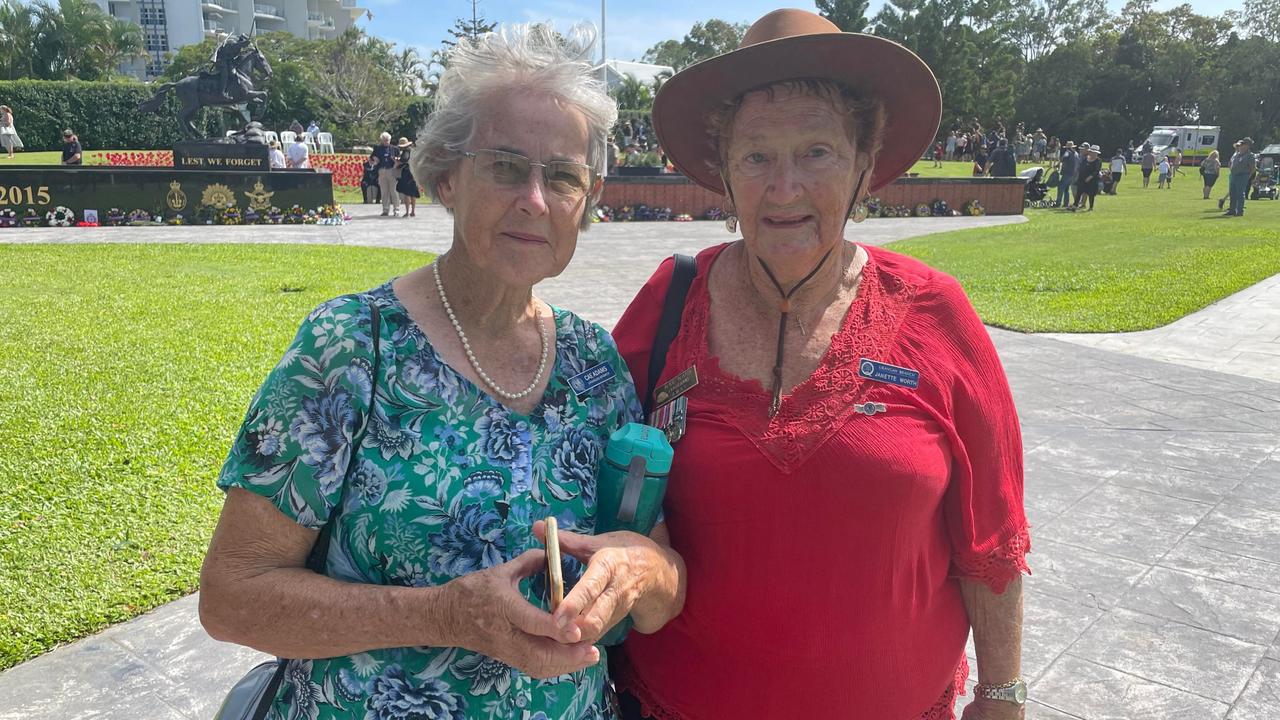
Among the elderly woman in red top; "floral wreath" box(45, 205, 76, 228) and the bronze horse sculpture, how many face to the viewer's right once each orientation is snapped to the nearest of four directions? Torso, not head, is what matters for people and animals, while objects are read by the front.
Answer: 1

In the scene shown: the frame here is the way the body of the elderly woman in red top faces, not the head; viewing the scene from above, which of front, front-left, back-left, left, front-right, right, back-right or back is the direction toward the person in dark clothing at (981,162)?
back

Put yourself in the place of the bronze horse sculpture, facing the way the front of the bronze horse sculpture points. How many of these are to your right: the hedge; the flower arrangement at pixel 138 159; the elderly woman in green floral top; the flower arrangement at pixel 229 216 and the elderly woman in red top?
3

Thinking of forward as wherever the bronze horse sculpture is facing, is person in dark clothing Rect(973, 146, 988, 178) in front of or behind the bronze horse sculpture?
in front

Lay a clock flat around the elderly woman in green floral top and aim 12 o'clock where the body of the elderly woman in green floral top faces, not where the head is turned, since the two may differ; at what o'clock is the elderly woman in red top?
The elderly woman in red top is roughly at 10 o'clock from the elderly woman in green floral top.

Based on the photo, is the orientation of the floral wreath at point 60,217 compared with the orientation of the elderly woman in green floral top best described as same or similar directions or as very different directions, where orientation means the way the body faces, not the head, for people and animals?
same or similar directions

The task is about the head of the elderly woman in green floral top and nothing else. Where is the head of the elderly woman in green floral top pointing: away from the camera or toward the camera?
toward the camera

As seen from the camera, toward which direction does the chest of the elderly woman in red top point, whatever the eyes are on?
toward the camera

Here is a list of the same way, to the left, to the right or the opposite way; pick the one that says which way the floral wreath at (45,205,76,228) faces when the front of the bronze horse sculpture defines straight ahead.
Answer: to the right

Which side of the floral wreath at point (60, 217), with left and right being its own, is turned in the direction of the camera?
front

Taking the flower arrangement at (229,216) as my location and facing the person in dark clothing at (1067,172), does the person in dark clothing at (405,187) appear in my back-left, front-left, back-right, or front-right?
front-left

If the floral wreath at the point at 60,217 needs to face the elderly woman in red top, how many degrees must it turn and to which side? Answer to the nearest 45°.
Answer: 0° — it already faces them

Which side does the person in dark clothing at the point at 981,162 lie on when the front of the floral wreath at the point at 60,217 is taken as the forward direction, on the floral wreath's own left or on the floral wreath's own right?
on the floral wreath's own left

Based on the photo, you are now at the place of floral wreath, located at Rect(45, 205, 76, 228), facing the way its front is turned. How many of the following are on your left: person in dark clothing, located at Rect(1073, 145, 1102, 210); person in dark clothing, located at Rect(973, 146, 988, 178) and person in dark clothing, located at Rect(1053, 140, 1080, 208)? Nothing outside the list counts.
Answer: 3

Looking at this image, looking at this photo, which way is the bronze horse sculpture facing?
to the viewer's right
